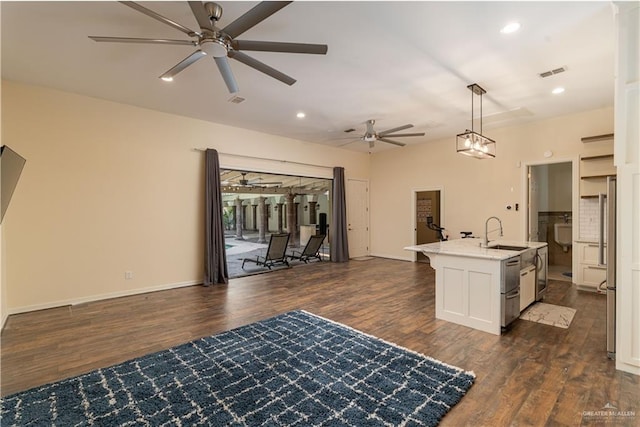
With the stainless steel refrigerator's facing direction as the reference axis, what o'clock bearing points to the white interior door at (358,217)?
The white interior door is roughly at 1 o'clock from the stainless steel refrigerator.

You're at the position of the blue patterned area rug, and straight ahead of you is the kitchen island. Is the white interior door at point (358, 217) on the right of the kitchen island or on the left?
left

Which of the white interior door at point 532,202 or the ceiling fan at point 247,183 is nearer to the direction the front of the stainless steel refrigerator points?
the ceiling fan

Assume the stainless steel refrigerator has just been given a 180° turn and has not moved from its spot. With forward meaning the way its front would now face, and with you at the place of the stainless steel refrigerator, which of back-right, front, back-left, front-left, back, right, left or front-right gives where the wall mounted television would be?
back-right

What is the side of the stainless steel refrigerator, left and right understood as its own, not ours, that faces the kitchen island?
front

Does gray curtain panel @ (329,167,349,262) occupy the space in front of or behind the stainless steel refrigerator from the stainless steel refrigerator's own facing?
in front

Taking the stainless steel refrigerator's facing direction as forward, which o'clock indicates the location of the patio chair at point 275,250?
The patio chair is roughly at 12 o'clock from the stainless steel refrigerator.

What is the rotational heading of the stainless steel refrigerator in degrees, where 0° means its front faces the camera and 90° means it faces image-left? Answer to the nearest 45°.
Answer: approximately 90°

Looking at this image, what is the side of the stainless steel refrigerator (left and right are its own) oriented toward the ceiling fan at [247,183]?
front

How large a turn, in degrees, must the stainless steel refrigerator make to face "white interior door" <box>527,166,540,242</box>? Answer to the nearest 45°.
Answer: approximately 90° to its right

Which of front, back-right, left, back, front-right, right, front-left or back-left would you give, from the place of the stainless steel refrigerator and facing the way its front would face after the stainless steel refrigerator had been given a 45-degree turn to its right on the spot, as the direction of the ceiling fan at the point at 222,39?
left
